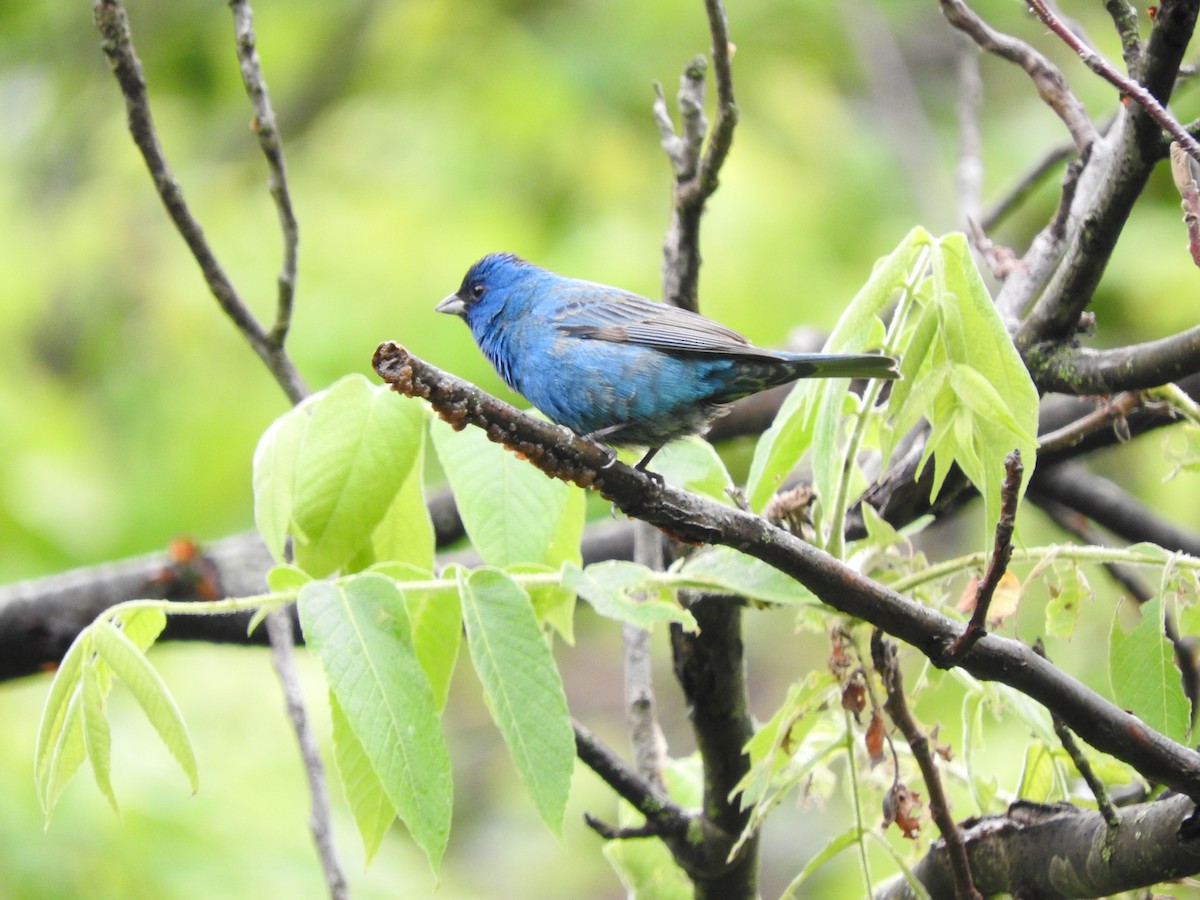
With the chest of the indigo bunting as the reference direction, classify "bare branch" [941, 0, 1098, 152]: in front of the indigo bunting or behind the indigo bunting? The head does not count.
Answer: behind

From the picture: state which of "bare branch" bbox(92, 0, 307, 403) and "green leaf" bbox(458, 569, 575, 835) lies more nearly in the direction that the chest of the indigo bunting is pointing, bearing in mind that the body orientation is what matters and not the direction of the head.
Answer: the bare branch

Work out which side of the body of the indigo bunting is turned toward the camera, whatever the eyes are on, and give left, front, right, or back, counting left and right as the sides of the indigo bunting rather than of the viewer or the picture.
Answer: left

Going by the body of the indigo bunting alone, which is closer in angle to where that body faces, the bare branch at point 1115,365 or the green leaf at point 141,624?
the green leaf

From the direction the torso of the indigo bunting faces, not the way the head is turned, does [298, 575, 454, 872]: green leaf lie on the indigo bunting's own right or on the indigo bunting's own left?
on the indigo bunting's own left

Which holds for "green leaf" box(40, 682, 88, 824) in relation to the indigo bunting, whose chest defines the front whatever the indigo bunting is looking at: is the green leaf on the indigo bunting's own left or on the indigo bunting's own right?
on the indigo bunting's own left

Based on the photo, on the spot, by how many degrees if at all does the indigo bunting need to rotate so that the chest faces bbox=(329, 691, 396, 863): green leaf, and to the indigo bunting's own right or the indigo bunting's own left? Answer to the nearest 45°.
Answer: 0° — it already faces it
